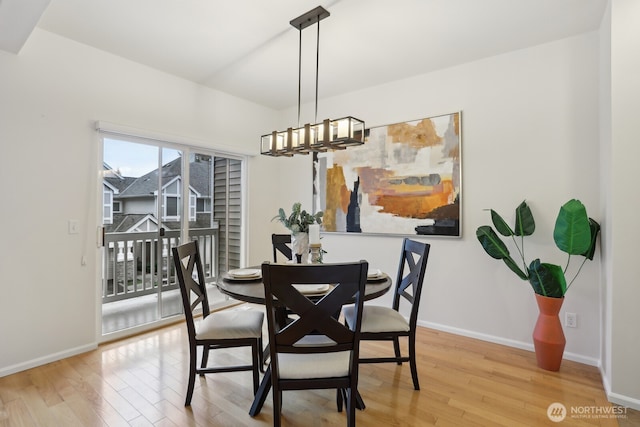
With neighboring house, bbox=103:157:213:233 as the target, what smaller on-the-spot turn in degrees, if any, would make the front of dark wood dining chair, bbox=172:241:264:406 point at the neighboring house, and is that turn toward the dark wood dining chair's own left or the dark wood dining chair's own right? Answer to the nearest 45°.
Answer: approximately 90° to the dark wood dining chair's own left

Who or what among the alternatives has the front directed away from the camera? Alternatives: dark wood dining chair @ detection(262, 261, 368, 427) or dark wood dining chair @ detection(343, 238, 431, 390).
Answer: dark wood dining chair @ detection(262, 261, 368, 427)

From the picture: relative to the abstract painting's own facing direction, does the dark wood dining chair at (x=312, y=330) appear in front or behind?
in front

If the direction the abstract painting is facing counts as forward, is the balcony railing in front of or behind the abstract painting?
in front

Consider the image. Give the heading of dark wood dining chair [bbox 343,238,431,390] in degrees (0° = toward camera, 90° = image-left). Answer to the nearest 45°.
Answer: approximately 90°

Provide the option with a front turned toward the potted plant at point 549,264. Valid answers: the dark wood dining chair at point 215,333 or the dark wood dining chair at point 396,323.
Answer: the dark wood dining chair at point 215,333

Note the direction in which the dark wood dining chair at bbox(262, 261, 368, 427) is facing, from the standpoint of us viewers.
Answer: facing away from the viewer

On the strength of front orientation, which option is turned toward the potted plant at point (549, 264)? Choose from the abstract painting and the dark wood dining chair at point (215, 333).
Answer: the dark wood dining chair

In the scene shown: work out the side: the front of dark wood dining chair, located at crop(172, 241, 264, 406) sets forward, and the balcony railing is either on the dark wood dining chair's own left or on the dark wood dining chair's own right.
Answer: on the dark wood dining chair's own left

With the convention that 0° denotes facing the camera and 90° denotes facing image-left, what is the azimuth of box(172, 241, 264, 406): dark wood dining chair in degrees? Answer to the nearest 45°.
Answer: approximately 270°

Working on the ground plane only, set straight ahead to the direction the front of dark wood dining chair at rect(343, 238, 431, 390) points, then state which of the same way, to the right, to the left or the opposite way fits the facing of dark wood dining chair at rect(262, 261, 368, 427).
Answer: to the right

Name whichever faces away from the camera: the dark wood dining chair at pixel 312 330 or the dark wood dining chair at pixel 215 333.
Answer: the dark wood dining chair at pixel 312 330

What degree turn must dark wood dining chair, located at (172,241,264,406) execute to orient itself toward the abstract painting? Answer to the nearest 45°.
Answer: approximately 45° to its left
